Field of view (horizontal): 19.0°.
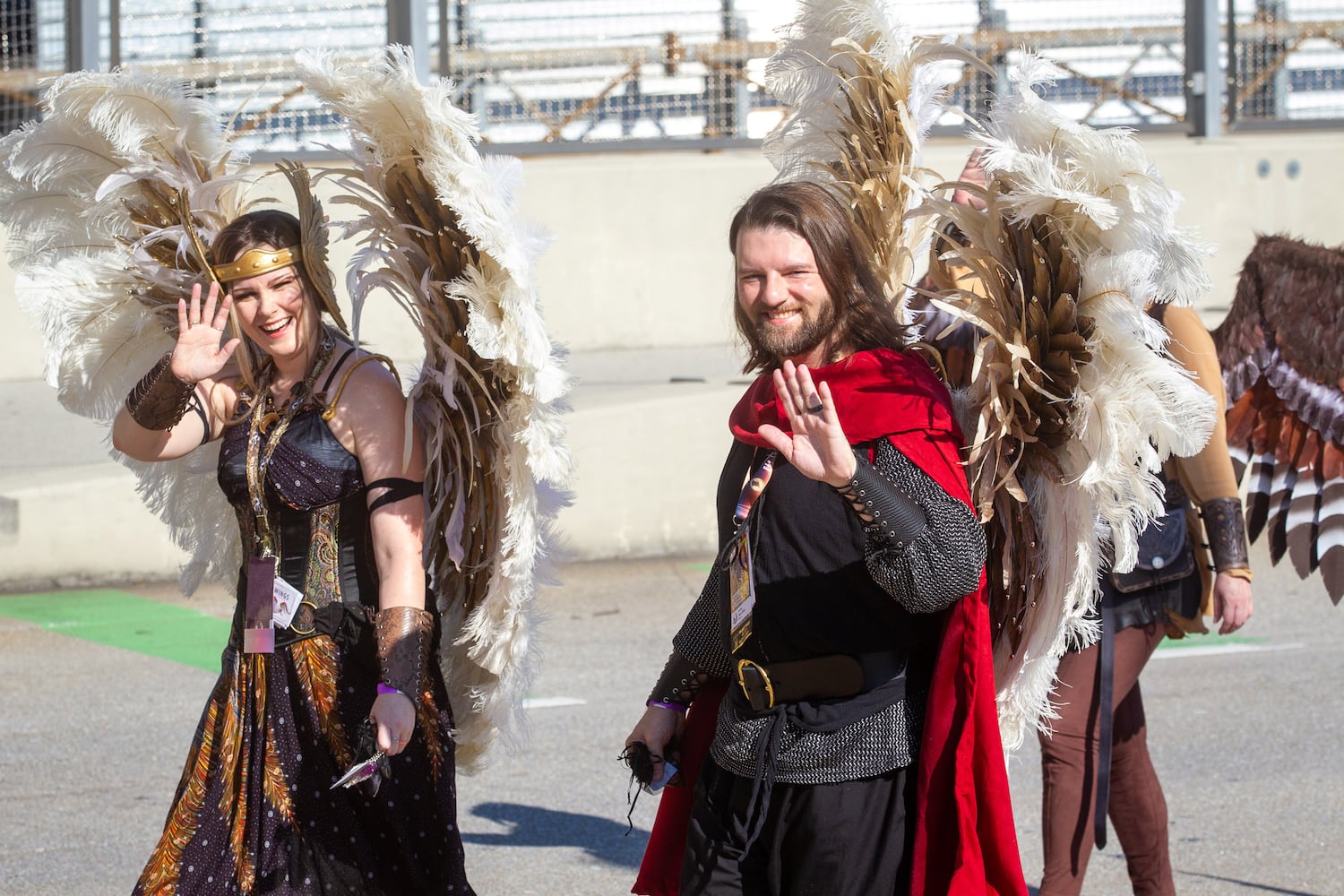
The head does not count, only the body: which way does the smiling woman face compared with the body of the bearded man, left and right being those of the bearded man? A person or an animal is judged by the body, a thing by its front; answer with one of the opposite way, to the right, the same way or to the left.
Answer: the same way

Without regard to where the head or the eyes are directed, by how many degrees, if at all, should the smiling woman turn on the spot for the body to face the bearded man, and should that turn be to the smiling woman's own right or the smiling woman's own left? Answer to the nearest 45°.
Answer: approximately 90° to the smiling woman's own left

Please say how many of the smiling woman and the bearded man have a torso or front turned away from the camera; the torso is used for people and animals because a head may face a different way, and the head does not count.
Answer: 0

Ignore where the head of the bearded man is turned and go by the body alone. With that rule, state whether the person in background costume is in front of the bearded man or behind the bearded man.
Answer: behind

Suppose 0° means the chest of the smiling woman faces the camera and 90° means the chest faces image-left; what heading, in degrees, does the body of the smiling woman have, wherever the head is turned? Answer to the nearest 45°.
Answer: approximately 45°

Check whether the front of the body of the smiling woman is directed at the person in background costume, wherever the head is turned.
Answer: no

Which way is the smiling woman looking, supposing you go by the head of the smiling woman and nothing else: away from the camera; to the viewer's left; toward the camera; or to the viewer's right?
toward the camera

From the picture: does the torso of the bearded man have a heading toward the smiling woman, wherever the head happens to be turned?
no
